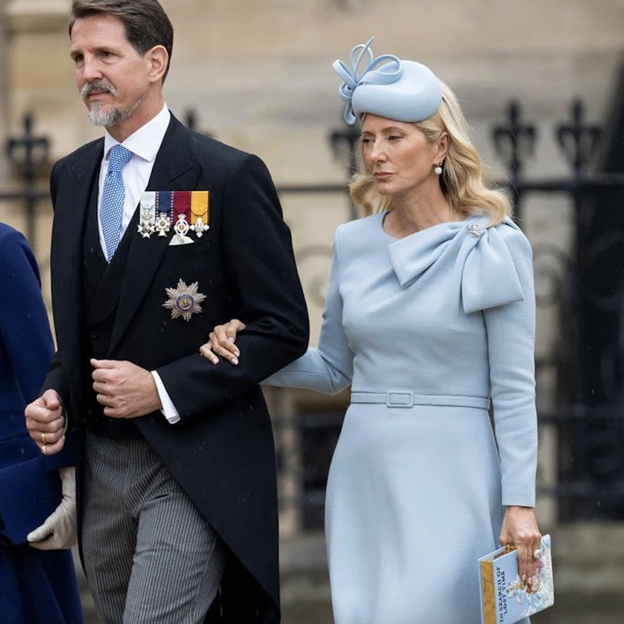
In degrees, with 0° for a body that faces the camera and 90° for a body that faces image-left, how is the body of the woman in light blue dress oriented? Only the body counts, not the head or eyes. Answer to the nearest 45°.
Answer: approximately 45°

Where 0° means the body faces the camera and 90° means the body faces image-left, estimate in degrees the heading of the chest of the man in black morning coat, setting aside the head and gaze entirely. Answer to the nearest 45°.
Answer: approximately 45°

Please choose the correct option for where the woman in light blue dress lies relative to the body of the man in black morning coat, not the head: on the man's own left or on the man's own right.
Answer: on the man's own left

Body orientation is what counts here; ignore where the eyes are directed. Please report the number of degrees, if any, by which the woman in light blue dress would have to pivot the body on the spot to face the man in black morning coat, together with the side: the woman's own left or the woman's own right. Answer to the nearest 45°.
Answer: approximately 45° to the woman's own right

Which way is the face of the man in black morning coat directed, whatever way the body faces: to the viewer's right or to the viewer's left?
to the viewer's left

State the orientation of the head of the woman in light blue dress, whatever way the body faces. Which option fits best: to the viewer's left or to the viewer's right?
to the viewer's left
